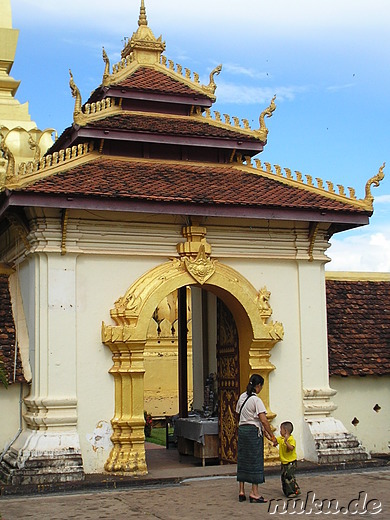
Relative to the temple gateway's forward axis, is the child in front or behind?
in front

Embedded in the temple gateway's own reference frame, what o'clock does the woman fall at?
The woman is roughly at 11 o'clock from the temple gateway.

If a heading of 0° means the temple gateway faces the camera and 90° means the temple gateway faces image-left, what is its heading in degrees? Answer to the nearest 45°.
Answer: approximately 0°
